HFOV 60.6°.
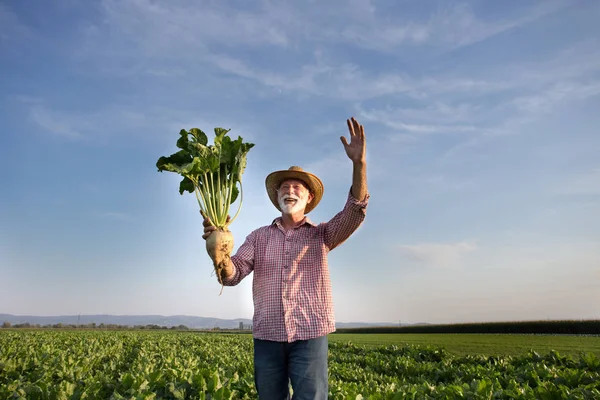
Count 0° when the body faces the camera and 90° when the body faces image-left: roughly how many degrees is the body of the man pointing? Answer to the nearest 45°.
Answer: approximately 0°
